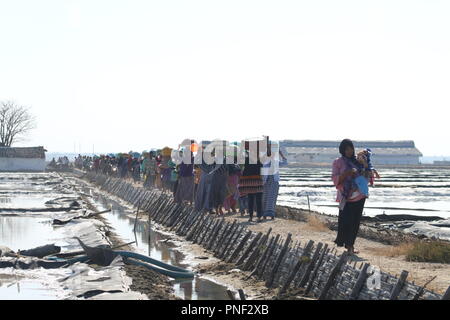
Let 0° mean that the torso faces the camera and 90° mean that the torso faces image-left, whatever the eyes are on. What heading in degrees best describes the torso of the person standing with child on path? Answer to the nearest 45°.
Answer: approximately 315°
